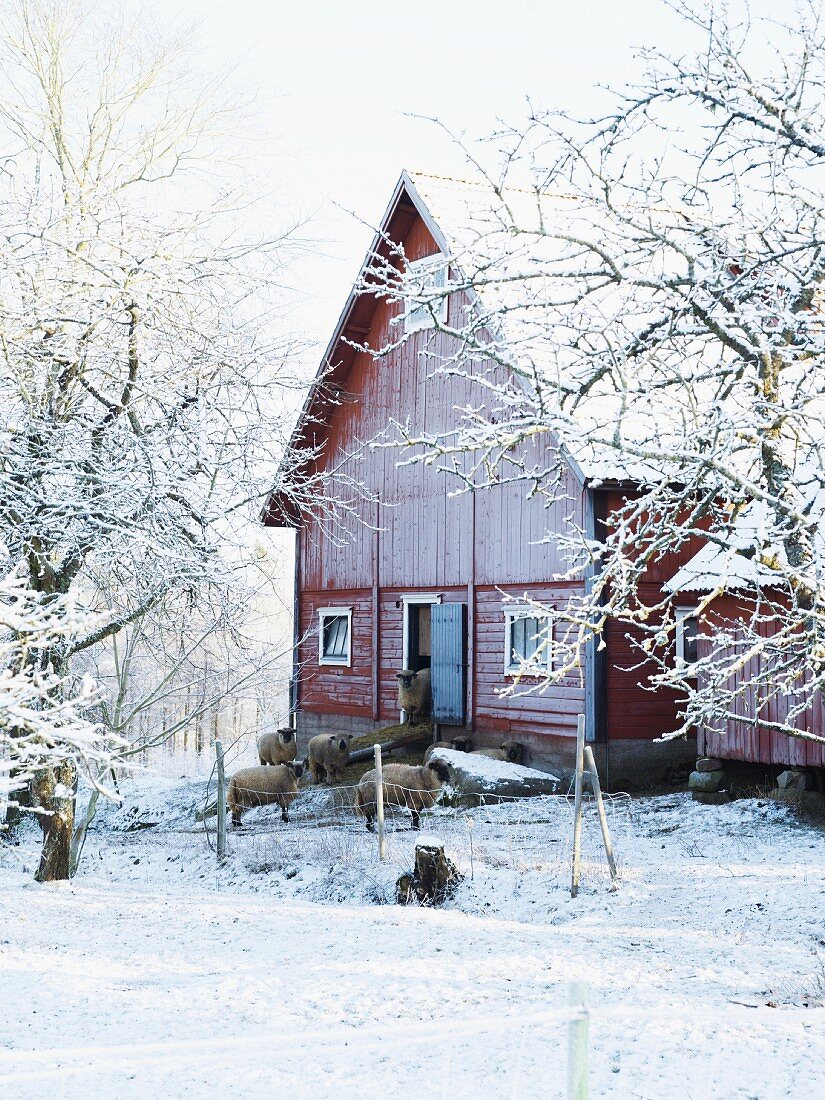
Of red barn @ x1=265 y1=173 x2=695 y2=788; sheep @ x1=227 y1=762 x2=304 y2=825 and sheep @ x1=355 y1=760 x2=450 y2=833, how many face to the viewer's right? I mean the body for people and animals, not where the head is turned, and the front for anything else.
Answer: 2

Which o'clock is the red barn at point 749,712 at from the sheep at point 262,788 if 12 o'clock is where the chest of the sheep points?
The red barn is roughly at 1 o'clock from the sheep.

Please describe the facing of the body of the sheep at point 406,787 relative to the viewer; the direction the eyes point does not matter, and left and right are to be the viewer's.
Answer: facing to the right of the viewer

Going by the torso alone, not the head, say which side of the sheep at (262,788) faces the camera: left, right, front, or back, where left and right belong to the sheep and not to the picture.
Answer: right

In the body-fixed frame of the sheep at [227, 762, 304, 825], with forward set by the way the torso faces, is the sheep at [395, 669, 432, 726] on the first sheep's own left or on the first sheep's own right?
on the first sheep's own left

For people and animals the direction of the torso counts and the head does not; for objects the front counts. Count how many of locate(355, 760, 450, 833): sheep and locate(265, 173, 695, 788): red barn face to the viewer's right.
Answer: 1

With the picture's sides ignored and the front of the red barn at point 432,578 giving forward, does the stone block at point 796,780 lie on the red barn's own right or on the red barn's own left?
on the red barn's own left

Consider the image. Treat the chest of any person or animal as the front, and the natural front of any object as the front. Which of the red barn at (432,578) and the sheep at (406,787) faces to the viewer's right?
the sheep

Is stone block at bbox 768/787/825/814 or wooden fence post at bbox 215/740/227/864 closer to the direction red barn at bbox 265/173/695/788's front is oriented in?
the wooden fence post
